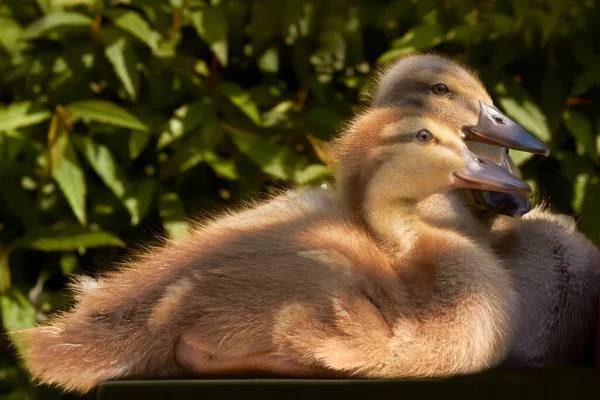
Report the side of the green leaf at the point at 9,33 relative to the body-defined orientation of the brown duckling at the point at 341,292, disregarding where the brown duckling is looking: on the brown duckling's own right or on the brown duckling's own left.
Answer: on the brown duckling's own left

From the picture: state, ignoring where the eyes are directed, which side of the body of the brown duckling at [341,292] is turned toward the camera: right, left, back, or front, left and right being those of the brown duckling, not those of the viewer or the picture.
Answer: right

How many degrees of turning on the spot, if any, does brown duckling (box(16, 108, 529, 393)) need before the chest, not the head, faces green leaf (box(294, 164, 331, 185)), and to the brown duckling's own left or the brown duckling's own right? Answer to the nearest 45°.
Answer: approximately 90° to the brown duckling's own left

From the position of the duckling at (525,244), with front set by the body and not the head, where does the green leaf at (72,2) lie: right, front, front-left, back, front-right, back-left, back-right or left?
back-left

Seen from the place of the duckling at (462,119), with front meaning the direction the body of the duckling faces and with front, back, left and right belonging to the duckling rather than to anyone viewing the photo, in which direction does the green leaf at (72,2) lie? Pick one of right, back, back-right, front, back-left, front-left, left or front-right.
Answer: back-left

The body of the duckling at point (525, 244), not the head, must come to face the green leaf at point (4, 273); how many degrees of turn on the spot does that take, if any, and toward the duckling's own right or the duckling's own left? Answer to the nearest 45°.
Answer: approximately 135° to the duckling's own left

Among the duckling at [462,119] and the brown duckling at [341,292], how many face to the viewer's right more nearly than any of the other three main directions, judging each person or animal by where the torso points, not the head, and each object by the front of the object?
2

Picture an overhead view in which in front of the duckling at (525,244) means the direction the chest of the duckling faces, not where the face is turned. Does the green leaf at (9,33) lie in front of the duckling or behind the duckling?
behind

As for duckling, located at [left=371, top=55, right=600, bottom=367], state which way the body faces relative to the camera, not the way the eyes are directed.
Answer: to the viewer's right

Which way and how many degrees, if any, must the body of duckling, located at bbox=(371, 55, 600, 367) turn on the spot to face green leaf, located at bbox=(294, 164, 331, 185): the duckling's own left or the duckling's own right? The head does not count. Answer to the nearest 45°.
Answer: approximately 135° to the duckling's own left

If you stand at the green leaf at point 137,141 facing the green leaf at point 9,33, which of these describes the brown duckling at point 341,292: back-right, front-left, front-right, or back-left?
back-left

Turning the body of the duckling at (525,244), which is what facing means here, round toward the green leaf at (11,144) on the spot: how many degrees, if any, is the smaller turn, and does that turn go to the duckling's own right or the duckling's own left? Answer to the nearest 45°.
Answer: approximately 135° to the duckling's own left

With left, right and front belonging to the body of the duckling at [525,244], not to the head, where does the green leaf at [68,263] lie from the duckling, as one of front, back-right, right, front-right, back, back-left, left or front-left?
back-left
